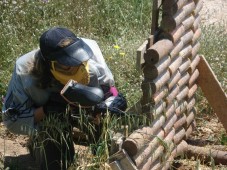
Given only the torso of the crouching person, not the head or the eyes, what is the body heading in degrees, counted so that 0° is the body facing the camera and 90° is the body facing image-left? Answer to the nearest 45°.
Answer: approximately 315°
